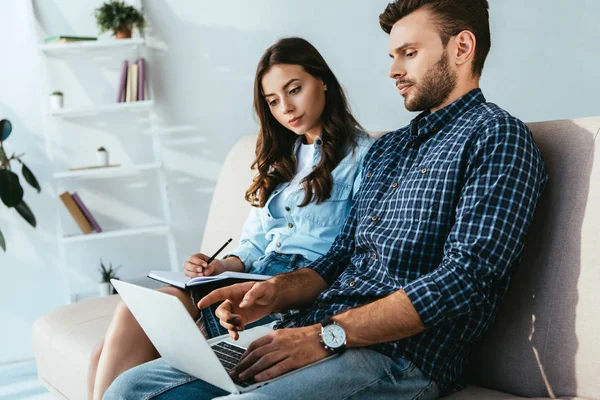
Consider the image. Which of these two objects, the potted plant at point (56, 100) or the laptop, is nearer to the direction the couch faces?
the laptop

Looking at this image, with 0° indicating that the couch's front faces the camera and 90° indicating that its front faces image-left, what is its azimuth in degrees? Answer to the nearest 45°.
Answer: approximately 45°

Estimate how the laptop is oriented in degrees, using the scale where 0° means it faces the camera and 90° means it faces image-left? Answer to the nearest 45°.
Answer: approximately 225°

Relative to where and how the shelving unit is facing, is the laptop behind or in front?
in front

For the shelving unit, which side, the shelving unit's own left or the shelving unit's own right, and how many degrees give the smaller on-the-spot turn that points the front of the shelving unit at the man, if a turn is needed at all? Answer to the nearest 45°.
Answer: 0° — it already faces them

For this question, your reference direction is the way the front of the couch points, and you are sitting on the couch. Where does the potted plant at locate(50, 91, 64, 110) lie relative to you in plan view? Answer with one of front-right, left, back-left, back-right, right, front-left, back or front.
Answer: right

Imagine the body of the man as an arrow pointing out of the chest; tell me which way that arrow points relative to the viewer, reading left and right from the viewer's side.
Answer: facing the viewer and to the left of the viewer

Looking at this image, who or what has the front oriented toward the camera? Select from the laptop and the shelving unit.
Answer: the shelving unit

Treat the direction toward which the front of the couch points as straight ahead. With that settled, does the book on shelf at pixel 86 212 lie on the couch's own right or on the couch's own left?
on the couch's own right

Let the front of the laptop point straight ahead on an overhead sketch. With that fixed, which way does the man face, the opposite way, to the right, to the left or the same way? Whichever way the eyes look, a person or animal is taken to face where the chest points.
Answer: the opposite way

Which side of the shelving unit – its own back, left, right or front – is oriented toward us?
front

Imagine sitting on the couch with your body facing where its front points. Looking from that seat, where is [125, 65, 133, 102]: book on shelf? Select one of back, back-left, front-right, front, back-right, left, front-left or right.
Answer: right

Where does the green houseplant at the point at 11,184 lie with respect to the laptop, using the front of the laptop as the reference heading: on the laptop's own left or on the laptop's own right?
on the laptop's own left

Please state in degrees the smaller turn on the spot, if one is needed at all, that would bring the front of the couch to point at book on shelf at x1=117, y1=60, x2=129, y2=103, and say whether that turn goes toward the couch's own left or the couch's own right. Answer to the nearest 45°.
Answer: approximately 90° to the couch's own right

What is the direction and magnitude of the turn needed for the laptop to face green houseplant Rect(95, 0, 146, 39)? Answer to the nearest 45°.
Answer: approximately 45° to its left

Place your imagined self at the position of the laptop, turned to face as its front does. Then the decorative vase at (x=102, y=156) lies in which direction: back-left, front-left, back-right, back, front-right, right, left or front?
front-left
